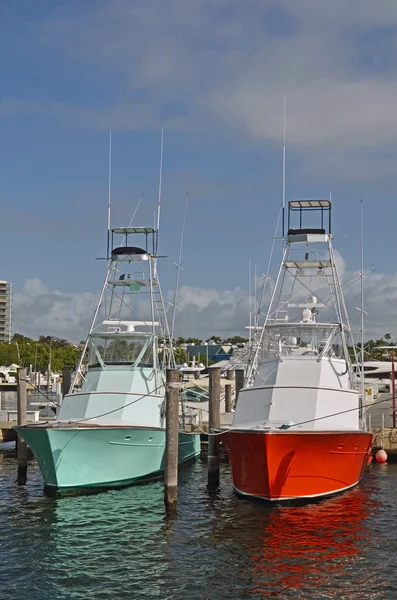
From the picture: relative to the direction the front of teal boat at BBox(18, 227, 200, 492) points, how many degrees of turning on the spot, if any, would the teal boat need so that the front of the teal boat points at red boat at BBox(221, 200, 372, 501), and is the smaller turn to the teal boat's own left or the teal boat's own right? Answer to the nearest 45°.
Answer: approximately 90° to the teal boat's own left

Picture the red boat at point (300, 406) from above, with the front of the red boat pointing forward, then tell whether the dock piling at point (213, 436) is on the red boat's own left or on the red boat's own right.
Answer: on the red boat's own right

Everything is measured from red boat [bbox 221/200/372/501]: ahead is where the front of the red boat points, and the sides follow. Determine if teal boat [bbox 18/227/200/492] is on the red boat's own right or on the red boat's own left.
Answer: on the red boat's own right

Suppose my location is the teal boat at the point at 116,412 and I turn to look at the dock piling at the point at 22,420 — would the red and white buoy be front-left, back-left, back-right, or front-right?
back-right

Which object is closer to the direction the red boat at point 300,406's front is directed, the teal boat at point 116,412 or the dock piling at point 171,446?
the dock piling

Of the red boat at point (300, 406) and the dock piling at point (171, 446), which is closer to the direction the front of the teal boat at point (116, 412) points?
the dock piling

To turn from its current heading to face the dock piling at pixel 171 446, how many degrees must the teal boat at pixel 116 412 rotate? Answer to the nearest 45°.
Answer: approximately 45° to its left

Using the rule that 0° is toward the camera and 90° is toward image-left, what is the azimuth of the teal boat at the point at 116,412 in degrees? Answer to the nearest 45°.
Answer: approximately 45°
